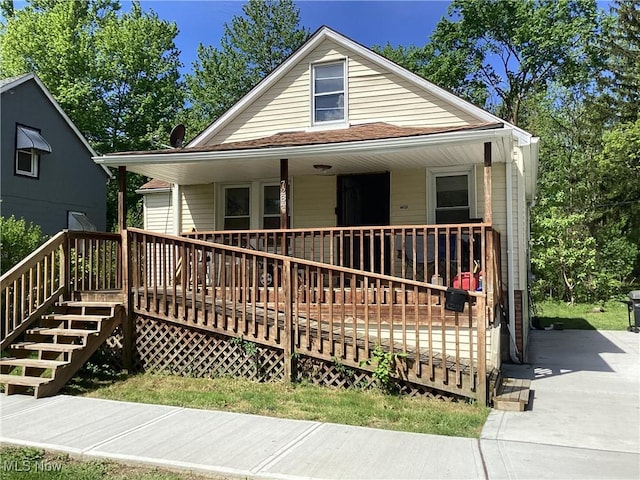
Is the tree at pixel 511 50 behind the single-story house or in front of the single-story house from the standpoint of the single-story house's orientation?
behind

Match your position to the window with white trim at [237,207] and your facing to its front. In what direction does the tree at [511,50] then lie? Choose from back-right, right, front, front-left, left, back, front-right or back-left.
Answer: back-left

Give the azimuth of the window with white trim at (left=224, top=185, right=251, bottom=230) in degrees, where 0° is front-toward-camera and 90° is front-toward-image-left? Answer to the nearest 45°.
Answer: approximately 0°

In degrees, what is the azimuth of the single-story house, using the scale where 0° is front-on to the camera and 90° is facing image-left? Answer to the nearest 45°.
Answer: approximately 0°

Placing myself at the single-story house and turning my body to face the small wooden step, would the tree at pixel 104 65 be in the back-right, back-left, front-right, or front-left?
back-right

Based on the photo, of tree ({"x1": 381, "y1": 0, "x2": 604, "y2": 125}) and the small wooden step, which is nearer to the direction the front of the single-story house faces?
the small wooden step

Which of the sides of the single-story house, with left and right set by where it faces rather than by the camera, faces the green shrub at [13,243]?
right

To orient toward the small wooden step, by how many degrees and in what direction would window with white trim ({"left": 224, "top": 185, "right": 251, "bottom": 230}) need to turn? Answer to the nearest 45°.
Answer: approximately 45° to its left

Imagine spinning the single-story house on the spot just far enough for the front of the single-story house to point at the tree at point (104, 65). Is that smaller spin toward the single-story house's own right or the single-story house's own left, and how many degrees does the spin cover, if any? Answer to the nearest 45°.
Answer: approximately 135° to the single-story house's own right

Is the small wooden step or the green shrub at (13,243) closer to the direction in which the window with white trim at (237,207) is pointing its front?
the small wooden step

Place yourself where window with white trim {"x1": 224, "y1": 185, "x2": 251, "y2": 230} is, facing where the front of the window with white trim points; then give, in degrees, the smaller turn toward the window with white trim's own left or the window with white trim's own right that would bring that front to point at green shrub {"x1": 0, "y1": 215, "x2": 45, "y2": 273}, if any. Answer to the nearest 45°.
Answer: approximately 90° to the window with white trim's own right

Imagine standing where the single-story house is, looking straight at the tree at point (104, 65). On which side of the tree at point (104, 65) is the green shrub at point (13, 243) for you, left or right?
left
